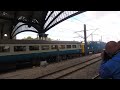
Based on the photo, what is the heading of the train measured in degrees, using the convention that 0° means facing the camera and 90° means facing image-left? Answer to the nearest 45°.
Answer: approximately 225°
